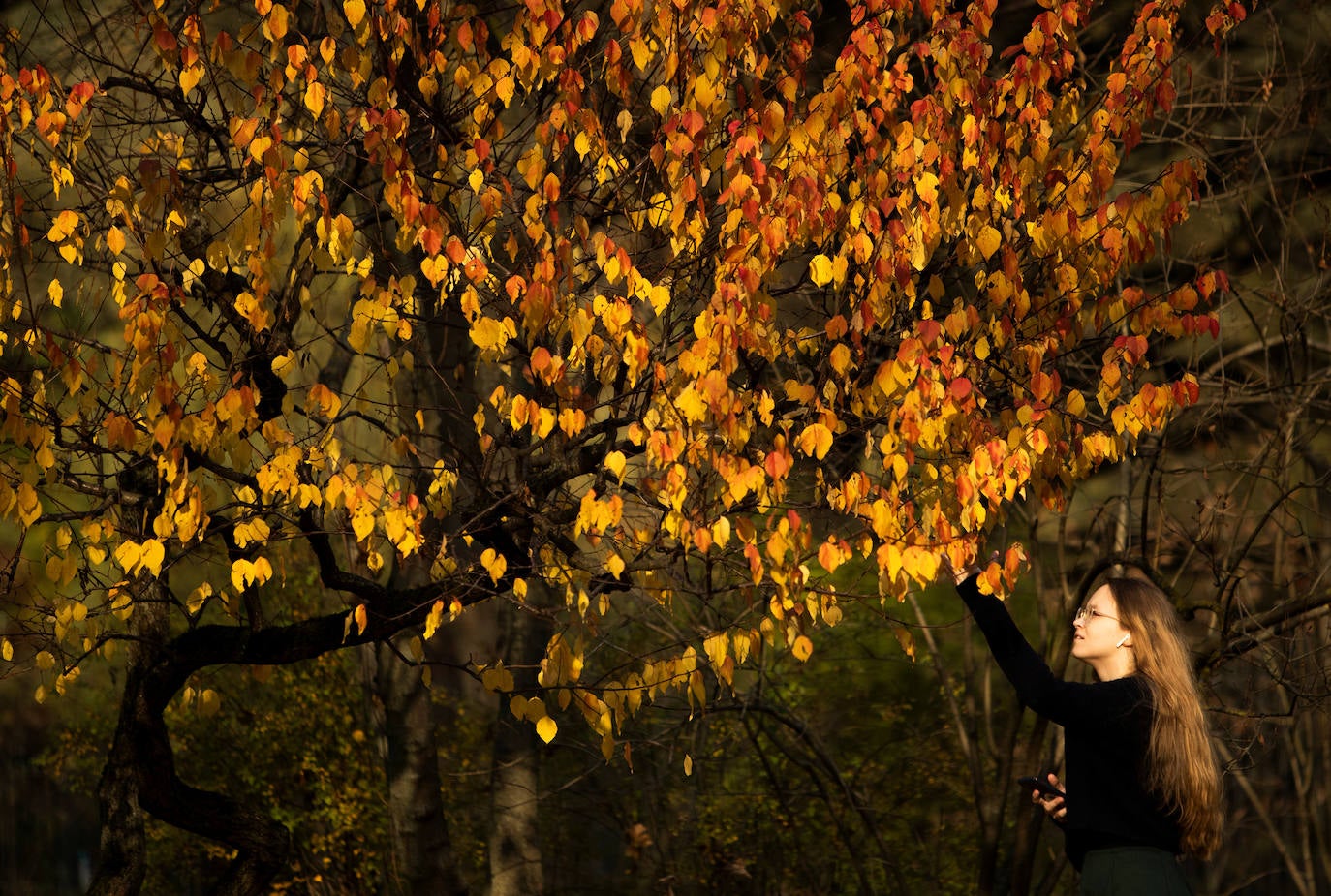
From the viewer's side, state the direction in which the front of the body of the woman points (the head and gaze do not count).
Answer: to the viewer's left

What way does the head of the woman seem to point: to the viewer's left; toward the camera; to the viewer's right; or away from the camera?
to the viewer's left

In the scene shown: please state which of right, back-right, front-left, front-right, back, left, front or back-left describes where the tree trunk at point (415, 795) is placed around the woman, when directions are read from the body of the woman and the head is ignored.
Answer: front-right

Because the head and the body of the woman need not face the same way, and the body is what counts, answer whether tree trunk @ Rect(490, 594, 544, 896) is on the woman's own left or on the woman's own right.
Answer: on the woman's own right

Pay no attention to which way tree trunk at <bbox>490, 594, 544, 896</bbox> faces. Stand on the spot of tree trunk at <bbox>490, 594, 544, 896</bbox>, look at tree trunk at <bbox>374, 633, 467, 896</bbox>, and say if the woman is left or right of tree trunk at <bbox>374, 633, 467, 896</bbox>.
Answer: left
